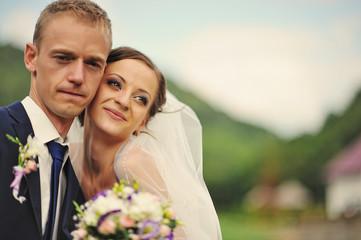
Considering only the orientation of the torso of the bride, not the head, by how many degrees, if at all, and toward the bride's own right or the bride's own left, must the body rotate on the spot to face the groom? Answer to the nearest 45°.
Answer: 0° — they already face them

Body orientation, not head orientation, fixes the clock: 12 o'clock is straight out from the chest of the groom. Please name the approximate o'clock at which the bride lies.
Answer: The bride is roughly at 9 o'clock from the groom.

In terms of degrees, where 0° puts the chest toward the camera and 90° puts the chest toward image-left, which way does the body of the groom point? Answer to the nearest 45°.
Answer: approximately 315°

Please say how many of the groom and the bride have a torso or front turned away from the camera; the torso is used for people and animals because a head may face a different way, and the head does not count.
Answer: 0

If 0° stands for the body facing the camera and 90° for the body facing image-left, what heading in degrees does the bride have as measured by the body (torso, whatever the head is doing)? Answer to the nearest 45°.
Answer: approximately 45°
